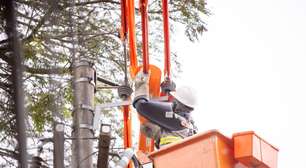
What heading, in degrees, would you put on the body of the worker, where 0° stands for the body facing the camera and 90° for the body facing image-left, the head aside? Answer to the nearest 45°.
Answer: approximately 90°

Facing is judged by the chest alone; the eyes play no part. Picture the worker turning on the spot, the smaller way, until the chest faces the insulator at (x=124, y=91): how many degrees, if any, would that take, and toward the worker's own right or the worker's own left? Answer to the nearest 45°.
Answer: approximately 45° to the worker's own left

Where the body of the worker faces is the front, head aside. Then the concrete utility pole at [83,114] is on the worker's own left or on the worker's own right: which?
on the worker's own left
